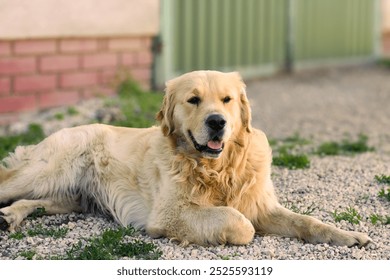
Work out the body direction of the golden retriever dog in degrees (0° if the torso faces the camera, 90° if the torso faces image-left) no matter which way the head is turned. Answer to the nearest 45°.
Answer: approximately 315°

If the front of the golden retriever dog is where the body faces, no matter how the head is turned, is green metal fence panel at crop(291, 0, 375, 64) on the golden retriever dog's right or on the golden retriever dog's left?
on the golden retriever dog's left

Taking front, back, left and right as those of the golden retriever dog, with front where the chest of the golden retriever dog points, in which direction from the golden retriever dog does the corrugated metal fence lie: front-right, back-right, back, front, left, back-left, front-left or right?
back-left

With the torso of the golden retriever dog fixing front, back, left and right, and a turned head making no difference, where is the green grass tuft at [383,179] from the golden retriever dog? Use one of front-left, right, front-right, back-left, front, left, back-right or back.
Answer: left

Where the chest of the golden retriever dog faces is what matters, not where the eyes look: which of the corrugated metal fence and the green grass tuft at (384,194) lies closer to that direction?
the green grass tuft

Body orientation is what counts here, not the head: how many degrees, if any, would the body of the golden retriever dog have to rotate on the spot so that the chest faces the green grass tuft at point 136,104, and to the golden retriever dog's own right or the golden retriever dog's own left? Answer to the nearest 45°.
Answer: approximately 135° to the golden retriever dog's own left

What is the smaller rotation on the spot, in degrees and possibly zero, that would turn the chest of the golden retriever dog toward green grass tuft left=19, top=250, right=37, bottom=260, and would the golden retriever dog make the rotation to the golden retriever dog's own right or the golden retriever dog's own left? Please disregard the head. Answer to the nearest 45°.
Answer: approximately 90° to the golden retriever dog's own right

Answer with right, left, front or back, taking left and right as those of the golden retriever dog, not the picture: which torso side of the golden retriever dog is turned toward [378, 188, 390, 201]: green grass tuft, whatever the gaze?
left

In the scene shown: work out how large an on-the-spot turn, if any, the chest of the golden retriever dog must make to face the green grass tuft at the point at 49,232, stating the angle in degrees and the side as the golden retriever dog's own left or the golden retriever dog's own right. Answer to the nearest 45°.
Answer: approximately 135° to the golden retriever dog's own right

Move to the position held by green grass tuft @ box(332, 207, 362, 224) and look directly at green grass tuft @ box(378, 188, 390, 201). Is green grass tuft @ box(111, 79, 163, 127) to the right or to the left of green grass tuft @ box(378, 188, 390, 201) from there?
left
